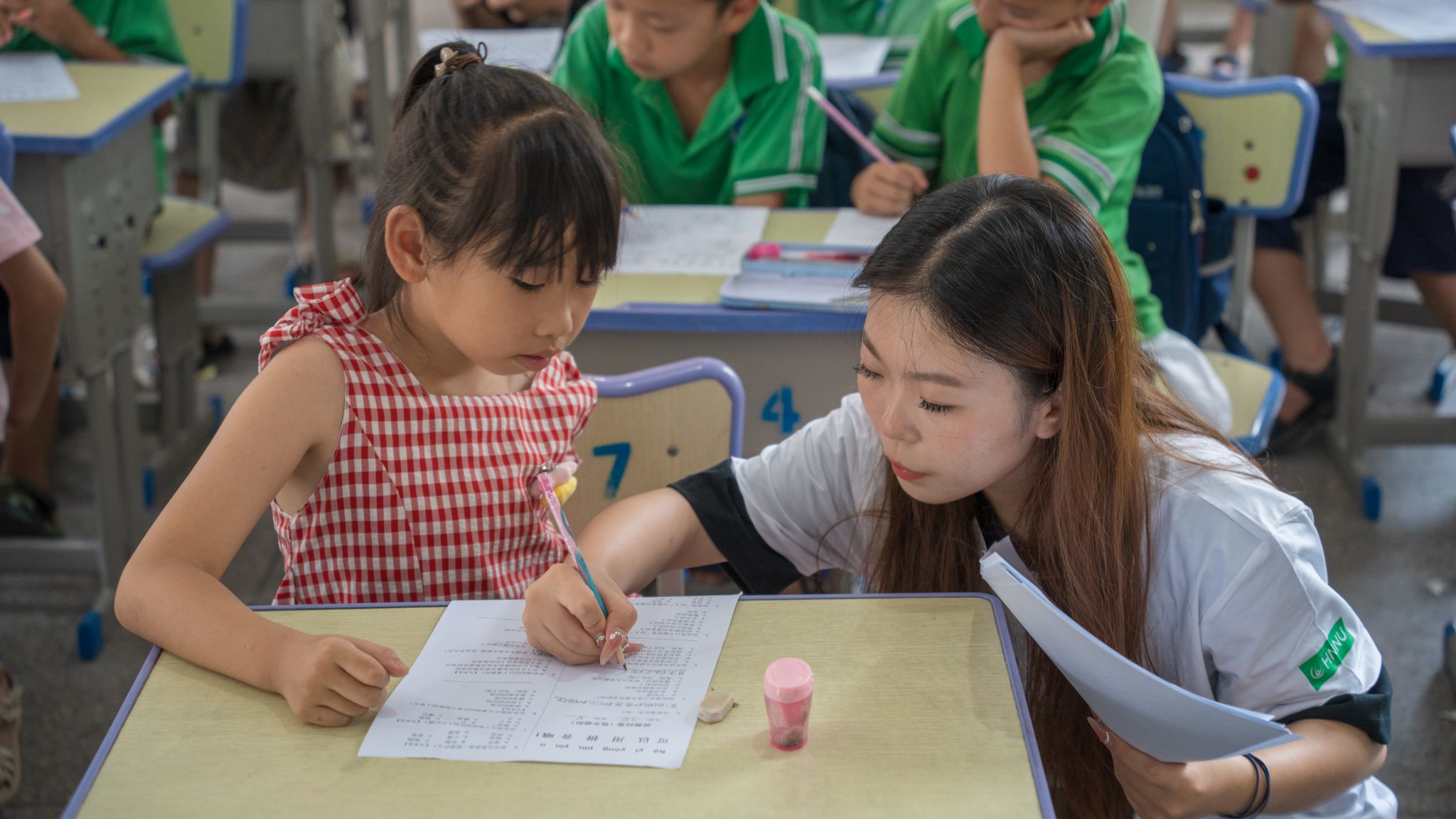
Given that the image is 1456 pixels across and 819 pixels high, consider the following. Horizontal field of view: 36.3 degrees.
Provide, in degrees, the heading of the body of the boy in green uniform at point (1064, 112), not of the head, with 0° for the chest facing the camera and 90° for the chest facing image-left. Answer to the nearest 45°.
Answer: approximately 45°

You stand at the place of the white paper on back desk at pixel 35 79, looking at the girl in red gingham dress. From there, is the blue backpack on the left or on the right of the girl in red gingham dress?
left

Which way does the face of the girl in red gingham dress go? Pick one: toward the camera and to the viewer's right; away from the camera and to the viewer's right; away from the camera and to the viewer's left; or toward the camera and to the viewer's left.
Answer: toward the camera and to the viewer's right
